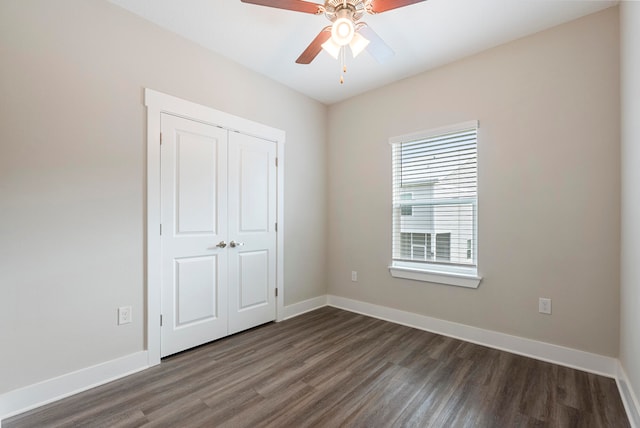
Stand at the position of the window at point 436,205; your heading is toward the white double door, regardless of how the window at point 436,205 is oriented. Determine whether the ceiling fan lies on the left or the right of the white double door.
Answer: left

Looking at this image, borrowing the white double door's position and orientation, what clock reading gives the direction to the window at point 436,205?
The window is roughly at 11 o'clock from the white double door.

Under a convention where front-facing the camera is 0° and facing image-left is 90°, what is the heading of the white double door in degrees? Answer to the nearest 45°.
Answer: approximately 315°

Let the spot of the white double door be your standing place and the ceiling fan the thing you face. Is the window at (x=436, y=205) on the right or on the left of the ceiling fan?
left

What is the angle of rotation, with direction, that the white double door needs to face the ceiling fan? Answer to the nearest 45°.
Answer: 0° — it already faces it
